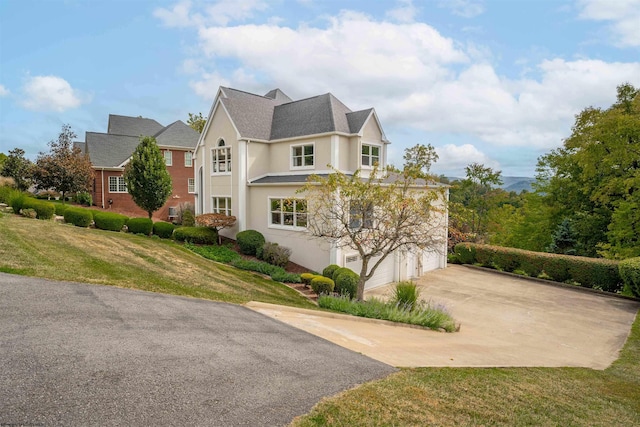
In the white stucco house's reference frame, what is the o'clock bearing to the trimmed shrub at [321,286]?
The trimmed shrub is roughly at 10 o'clock from the white stucco house.

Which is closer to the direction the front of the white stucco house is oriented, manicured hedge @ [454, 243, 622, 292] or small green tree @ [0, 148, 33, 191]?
the small green tree

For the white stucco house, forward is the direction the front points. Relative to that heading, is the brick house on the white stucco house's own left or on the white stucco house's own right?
on the white stucco house's own right

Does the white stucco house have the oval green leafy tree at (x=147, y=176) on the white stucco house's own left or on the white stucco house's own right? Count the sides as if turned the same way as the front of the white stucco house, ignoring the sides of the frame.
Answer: on the white stucco house's own right

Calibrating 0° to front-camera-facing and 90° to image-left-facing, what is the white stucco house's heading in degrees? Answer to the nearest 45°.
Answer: approximately 45°

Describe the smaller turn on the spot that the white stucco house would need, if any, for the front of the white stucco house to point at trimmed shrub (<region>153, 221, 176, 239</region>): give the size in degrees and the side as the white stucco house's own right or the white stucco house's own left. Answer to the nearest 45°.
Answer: approximately 45° to the white stucco house's own right

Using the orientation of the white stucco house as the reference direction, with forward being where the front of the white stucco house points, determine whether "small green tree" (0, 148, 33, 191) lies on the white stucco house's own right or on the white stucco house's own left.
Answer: on the white stucco house's own right

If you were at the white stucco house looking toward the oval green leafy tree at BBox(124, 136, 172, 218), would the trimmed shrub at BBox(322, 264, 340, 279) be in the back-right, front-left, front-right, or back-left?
back-left

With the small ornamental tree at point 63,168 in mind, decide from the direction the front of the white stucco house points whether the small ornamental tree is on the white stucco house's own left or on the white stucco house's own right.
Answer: on the white stucco house's own right

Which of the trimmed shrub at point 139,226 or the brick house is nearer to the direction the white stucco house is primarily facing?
the trimmed shrub

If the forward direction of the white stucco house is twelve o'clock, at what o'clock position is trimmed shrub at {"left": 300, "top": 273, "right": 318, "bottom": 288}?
The trimmed shrub is roughly at 10 o'clock from the white stucco house.

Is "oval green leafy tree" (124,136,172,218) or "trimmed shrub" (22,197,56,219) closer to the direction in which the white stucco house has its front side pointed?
the trimmed shrub
